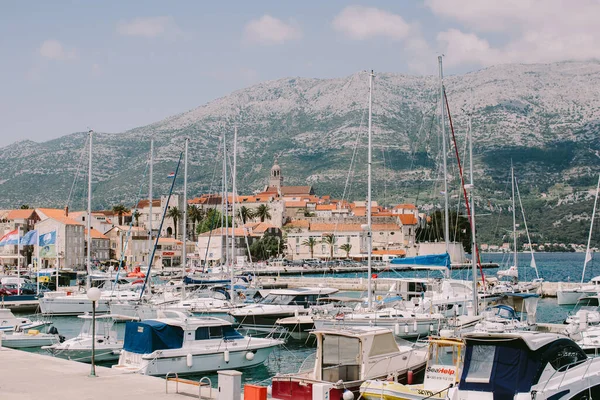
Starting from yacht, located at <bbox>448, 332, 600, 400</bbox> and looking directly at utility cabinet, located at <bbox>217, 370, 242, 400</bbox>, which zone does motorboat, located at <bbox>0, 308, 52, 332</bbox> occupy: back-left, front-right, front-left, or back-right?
front-right

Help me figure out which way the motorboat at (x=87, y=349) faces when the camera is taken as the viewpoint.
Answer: facing to the left of the viewer

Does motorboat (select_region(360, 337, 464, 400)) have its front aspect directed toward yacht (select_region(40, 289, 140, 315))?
no

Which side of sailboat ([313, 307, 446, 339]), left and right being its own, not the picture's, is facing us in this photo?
right

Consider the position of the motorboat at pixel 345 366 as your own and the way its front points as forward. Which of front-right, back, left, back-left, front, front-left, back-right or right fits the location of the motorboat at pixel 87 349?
left
